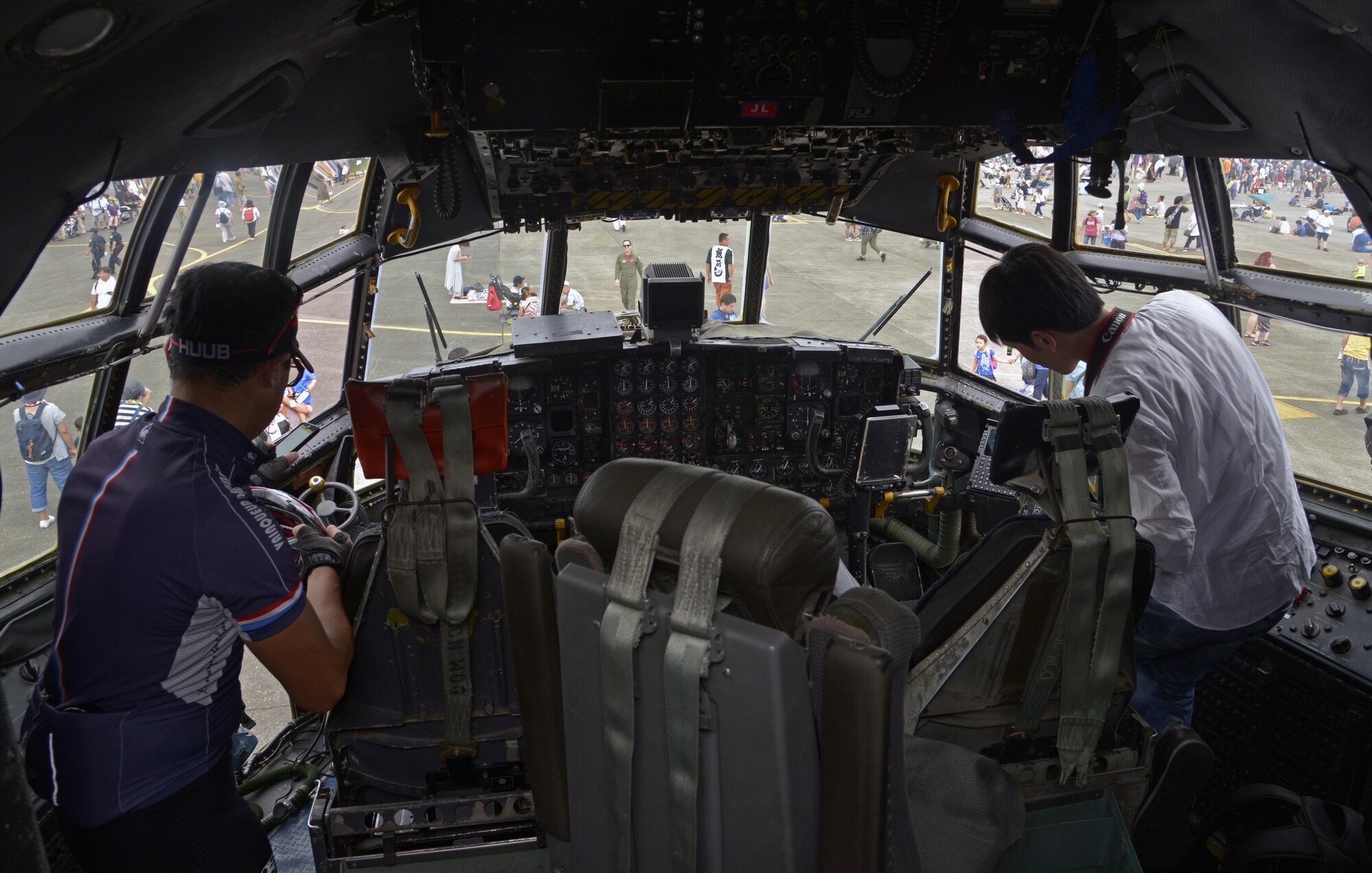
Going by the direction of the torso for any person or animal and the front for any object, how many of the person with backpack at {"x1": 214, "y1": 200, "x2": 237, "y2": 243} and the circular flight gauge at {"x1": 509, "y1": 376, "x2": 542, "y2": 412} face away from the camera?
1

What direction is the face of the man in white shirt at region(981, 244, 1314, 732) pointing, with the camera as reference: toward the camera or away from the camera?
away from the camera

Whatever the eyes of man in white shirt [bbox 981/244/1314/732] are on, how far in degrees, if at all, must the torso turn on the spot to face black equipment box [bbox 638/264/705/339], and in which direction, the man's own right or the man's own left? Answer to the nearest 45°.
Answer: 0° — they already face it

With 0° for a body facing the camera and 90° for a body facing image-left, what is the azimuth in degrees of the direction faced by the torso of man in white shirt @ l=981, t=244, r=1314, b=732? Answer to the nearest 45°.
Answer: approximately 135°

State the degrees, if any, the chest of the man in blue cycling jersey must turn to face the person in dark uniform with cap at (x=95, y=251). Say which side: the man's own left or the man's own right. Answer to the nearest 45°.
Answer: approximately 45° to the man's own left

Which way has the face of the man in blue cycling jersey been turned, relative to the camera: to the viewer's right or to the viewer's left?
to the viewer's right

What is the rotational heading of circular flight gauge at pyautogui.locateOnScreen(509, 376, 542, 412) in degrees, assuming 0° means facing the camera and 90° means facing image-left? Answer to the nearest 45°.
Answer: approximately 0°

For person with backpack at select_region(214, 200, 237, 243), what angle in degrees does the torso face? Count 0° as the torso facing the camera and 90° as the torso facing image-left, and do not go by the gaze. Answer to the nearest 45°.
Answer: approximately 180°

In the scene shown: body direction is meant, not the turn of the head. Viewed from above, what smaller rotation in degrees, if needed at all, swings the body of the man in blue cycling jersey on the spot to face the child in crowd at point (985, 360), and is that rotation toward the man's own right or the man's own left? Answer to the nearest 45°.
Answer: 0° — they already face them
